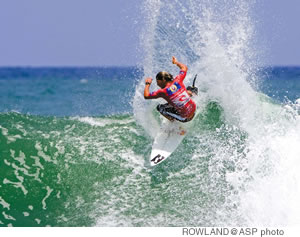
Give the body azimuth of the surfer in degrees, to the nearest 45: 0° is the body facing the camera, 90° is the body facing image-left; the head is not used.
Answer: approximately 135°
